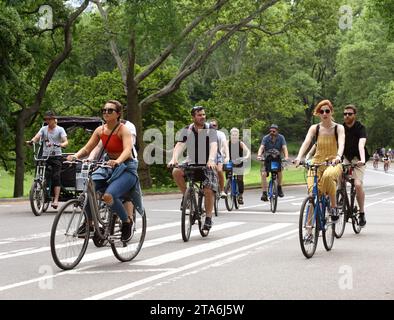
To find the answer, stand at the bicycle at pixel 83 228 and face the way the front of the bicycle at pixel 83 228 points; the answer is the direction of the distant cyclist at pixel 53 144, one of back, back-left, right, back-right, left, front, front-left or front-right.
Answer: back-right

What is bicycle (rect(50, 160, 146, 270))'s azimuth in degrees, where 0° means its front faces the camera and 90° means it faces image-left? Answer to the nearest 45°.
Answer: approximately 45°

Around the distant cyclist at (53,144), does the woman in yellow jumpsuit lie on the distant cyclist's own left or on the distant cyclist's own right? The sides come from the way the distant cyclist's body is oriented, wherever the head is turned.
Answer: on the distant cyclist's own left

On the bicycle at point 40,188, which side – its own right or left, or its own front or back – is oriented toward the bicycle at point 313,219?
left

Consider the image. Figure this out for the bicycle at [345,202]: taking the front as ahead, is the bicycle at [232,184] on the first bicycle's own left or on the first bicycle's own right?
on the first bicycle's own right
